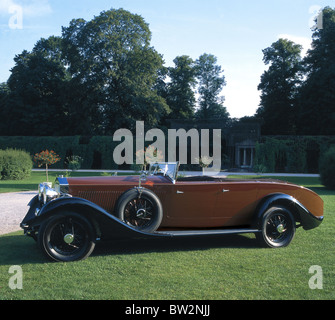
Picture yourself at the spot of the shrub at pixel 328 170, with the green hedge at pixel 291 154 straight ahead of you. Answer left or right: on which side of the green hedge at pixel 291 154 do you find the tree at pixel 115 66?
left

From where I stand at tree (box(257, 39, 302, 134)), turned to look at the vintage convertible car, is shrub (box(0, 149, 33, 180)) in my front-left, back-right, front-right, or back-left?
front-right

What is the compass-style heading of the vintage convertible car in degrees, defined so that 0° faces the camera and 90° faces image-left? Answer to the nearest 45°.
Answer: approximately 90°

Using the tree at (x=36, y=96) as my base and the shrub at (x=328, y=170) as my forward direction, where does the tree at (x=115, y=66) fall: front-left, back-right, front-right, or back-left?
front-left

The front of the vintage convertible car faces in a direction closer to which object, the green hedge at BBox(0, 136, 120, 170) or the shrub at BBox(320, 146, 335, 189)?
the green hedge

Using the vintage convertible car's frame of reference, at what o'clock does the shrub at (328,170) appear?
The shrub is roughly at 4 o'clock from the vintage convertible car.

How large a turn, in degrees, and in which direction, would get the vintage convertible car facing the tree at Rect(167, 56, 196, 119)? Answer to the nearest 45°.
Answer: approximately 90° to its right

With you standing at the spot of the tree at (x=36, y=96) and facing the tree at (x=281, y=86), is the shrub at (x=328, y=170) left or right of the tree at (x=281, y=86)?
right

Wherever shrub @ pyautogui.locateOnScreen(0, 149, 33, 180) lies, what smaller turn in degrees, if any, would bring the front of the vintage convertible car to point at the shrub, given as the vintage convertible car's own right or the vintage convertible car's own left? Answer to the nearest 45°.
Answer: approximately 45° to the vintage convertible car's own right

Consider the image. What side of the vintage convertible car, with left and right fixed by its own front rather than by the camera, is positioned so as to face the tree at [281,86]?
right
